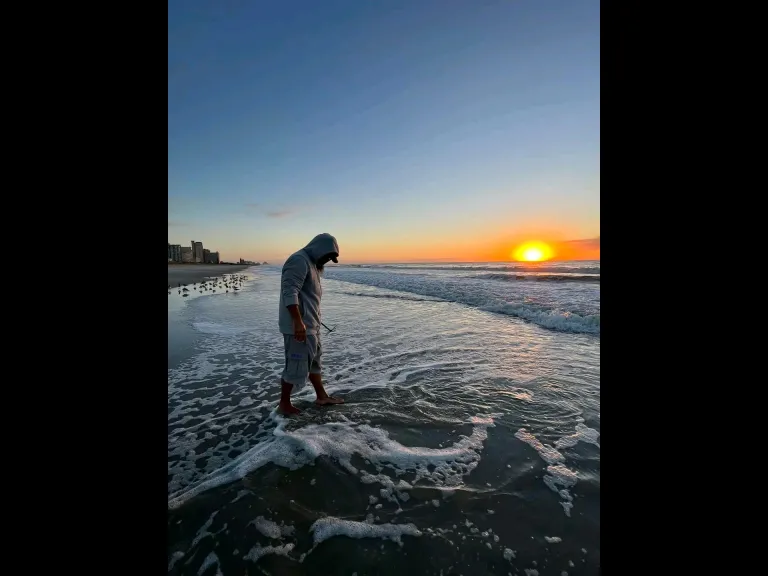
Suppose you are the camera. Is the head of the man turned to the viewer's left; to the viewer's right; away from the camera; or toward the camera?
to the viewer's right

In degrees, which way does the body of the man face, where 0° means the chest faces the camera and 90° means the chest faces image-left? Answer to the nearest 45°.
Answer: approximately 270°
